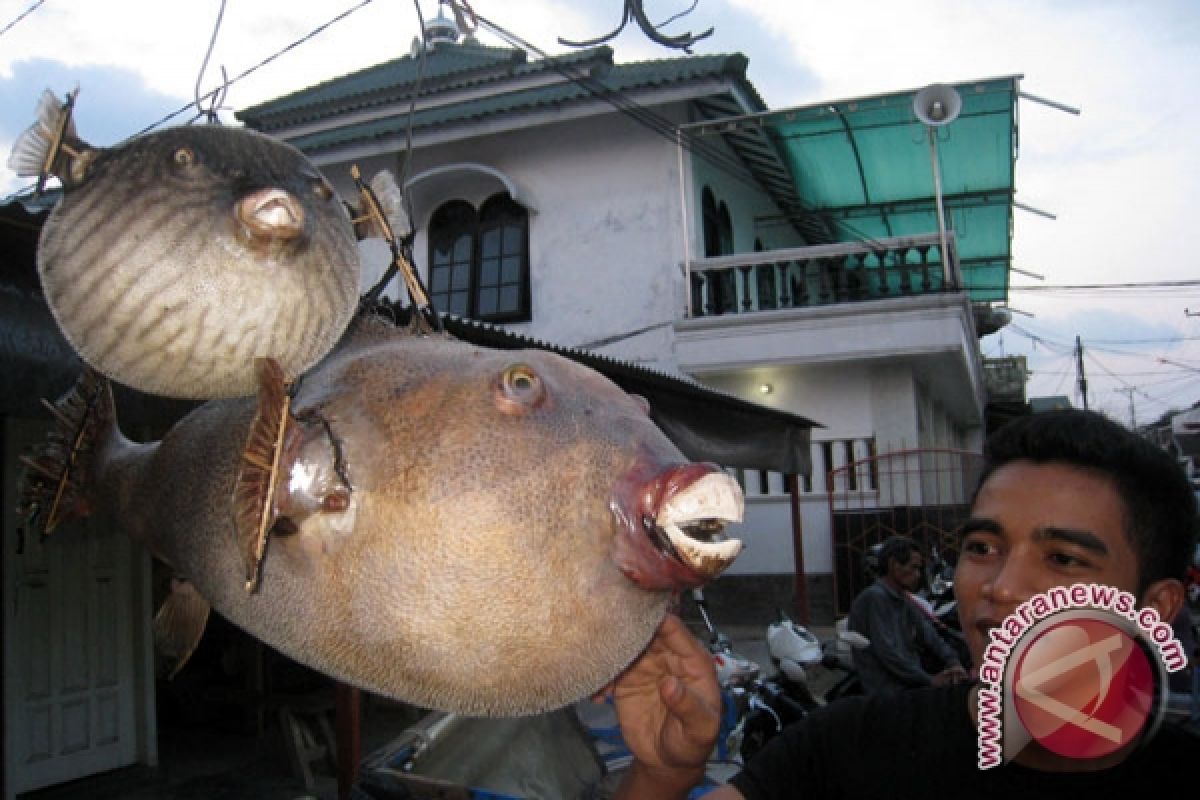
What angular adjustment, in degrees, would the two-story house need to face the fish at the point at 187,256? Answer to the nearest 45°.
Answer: approximately 45° to its right

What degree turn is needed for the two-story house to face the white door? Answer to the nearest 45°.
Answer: approximately 90° to its right

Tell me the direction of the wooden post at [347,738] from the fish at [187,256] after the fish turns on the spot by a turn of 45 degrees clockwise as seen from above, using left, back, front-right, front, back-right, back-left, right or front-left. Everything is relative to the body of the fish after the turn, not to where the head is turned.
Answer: back

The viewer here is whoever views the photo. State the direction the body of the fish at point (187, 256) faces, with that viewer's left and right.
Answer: facing the viewer and to the right of the viewer

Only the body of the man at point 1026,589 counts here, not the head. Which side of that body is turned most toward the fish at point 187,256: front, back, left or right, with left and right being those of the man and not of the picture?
right

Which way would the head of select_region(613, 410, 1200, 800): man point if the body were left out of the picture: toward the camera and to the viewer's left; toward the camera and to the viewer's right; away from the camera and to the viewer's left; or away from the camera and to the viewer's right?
toward the camera and to the viewer's left

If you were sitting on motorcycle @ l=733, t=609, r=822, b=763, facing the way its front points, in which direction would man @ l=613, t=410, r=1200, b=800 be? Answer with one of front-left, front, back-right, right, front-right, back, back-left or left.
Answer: front-left

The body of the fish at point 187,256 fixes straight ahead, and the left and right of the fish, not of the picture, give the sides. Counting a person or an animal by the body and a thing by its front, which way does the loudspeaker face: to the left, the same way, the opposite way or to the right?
to the right

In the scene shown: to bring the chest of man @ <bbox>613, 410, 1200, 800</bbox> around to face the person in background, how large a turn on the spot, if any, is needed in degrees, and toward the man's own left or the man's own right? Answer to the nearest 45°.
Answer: approximately 135° to the man's own right

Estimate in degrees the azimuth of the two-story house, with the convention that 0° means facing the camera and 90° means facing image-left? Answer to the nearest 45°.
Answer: approximately 315°

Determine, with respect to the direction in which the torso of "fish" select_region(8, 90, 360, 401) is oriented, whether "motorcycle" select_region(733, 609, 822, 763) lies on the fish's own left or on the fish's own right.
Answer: on the fish's own left
